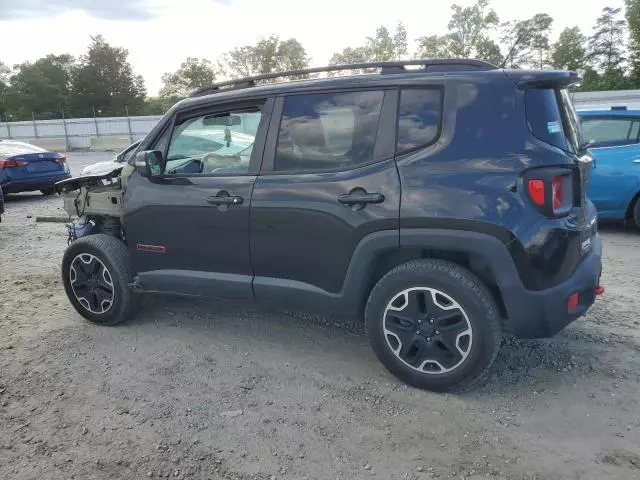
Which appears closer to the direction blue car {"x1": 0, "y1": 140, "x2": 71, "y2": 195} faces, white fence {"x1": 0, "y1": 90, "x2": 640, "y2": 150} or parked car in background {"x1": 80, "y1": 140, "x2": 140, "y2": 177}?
the white fence

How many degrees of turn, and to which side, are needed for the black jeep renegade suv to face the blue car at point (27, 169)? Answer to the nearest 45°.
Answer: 0° — it already faces it

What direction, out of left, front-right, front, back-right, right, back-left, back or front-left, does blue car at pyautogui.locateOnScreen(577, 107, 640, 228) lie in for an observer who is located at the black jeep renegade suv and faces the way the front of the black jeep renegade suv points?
right

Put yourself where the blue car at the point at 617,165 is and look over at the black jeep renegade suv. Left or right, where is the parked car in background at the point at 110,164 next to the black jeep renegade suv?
right

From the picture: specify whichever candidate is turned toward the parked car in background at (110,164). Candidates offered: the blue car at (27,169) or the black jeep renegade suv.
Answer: the black jeep renegade suv

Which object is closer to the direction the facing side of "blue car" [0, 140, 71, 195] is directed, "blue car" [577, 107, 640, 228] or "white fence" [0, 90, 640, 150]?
the white fence

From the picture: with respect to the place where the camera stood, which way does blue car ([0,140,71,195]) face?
facing away from the viewer and to the left of the viewer

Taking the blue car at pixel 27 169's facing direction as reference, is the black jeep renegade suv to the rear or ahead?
to the rear

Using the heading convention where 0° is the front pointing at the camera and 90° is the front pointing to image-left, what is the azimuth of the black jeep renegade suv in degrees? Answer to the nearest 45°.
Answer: approximately 135°

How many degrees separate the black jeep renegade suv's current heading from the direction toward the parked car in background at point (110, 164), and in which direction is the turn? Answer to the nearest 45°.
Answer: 0° — it already faces it
